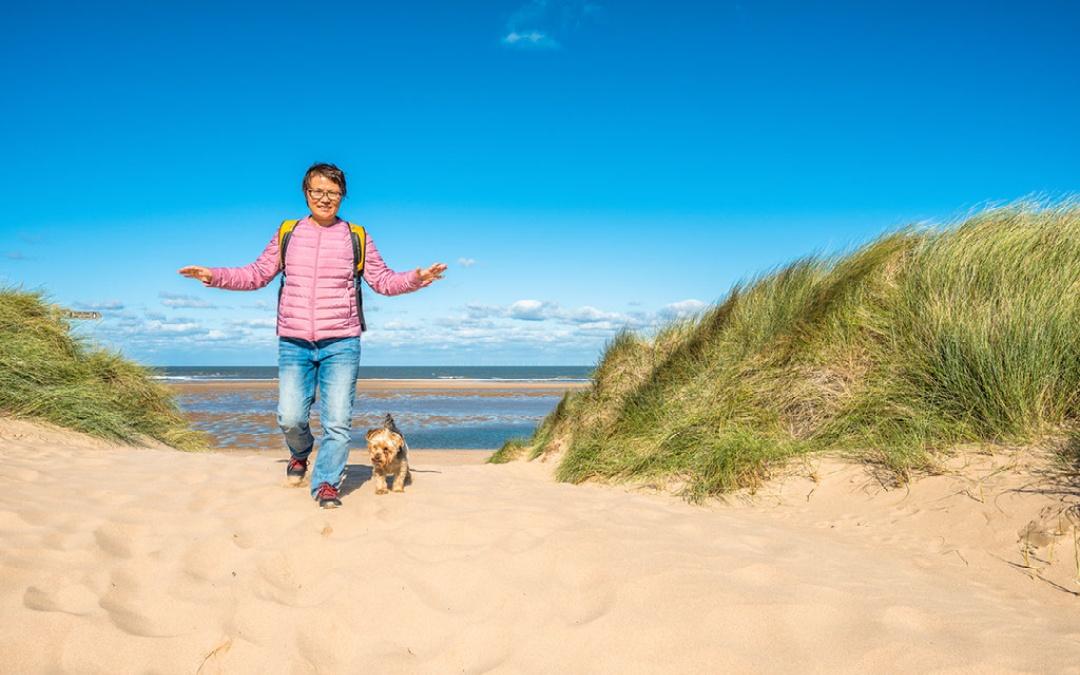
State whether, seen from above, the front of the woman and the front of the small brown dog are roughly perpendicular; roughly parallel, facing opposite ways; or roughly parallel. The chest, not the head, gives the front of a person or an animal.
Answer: roughly parallel

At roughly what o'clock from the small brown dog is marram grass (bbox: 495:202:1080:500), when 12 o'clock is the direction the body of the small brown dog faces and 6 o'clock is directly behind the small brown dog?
The marram grass is roughly at 9 o'clock from the small brown dog.

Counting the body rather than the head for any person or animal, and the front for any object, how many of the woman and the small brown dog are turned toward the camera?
2

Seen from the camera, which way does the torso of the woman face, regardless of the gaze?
toward the camera

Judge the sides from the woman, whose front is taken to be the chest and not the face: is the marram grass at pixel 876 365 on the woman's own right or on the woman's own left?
on the woman's own left

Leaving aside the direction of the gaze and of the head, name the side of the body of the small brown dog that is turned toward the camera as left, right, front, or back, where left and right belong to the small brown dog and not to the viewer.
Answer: front
